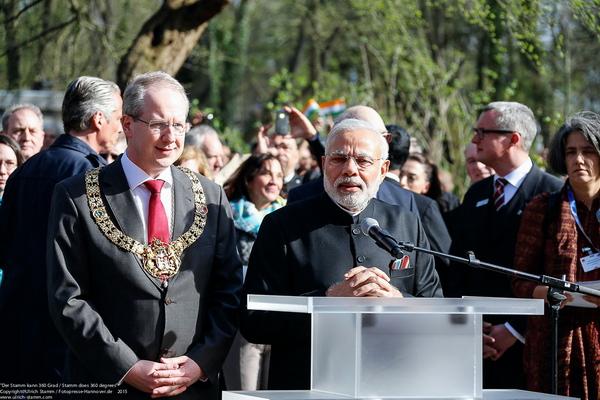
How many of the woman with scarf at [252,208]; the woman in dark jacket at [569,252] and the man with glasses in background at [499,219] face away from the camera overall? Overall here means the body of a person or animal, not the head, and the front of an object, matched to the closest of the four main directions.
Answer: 0

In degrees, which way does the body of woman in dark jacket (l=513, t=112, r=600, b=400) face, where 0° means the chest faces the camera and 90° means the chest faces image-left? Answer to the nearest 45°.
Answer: approximately 315°

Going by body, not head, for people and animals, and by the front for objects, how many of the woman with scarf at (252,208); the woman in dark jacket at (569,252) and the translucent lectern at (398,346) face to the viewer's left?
0

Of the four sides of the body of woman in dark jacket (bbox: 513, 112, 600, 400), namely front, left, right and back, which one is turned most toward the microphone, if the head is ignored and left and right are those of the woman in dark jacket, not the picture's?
right

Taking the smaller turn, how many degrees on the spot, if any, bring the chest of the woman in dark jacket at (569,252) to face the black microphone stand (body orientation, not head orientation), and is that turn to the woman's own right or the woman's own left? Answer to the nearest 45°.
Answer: approximately 45° to the woman's own right

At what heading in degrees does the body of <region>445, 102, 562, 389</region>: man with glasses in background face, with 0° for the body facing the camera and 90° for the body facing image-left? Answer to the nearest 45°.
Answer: approximately 45°

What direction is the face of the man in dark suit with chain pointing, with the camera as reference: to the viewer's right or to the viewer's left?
to the viewer's right

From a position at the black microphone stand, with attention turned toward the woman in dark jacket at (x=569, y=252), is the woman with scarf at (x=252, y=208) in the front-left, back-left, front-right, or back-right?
front-left

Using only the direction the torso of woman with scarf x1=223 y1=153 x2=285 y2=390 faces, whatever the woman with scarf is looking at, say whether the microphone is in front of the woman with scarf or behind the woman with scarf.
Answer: in front

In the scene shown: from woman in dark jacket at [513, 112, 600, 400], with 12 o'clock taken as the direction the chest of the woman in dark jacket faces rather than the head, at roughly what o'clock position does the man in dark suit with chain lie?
The man in dark suit with chain is roughly at 3 o'clock from the woman in dark jacket.

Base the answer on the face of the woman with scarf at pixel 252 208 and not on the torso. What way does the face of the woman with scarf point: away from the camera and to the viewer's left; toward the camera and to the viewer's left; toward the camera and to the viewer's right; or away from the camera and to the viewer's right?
toward the camera and to the viewer's right
